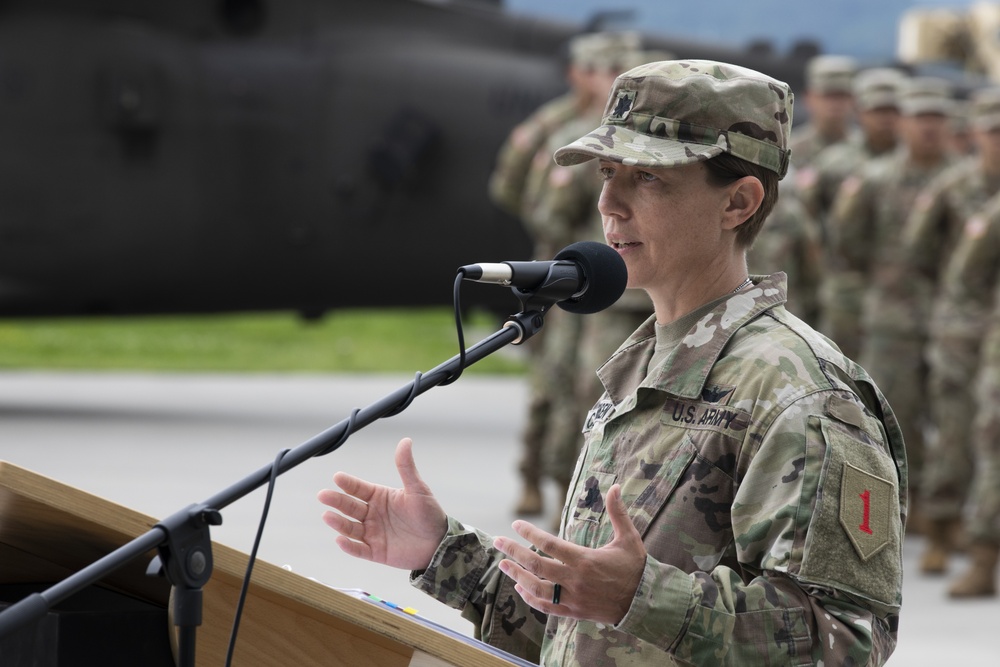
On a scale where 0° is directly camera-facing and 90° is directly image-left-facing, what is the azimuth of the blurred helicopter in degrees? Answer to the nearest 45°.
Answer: approximately 90°

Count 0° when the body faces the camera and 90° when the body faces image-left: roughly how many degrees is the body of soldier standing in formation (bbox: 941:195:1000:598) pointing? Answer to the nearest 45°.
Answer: approximately 45°

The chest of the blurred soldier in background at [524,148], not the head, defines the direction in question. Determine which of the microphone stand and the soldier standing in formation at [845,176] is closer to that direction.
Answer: the microphone stand

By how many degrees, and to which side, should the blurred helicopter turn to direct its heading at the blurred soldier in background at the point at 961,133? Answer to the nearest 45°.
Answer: approximately 180°
